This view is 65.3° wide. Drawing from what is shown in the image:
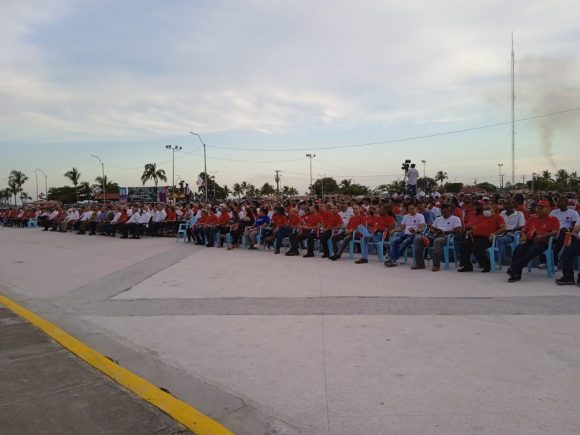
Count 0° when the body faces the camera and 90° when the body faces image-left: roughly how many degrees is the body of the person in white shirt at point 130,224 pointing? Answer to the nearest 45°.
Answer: approximately 45°

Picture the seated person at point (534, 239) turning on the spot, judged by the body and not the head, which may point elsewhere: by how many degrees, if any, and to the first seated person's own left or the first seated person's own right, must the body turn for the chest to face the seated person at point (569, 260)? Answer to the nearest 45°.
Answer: approximately 90° to the first seated person's own left

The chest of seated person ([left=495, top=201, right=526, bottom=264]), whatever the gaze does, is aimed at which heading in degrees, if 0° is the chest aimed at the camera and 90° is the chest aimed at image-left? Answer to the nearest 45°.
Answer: approximately 45°

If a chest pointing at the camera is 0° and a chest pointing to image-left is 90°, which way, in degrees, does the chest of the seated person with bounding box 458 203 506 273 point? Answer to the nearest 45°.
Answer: approximately 45°

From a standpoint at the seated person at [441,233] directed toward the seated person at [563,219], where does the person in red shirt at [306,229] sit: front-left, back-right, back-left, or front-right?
back-left

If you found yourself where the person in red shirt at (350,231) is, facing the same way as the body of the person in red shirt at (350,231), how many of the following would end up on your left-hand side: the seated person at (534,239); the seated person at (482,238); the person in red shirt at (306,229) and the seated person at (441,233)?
3

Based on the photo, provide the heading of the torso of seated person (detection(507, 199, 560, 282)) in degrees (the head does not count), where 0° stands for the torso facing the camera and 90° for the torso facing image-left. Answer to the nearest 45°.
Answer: approximately 45°
